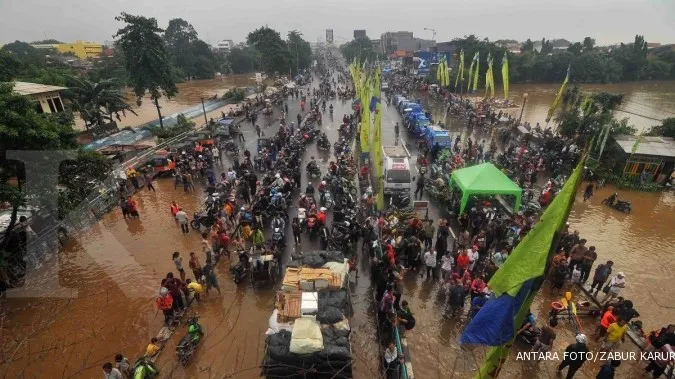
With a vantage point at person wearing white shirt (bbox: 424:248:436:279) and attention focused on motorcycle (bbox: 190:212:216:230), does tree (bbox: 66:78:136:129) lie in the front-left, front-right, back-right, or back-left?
front-right

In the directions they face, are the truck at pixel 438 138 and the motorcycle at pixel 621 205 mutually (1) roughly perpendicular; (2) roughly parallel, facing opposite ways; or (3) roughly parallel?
roughly perpendicular

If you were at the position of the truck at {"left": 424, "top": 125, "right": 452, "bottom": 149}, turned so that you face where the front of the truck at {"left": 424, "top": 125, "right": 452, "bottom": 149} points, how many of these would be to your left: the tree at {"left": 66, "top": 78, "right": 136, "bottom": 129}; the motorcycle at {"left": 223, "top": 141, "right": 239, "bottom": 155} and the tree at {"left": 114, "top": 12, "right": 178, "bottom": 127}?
0

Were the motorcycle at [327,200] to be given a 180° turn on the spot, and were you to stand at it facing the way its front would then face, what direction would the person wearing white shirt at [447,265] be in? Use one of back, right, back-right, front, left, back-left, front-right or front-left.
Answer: back-right

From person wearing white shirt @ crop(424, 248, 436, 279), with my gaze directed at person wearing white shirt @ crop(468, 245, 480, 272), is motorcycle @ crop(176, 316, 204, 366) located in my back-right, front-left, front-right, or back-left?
back-right

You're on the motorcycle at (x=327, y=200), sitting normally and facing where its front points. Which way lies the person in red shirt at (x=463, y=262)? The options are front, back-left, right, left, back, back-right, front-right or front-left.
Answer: front-left

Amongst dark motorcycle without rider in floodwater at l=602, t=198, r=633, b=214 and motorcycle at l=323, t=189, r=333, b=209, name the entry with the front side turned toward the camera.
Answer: the motorcycle

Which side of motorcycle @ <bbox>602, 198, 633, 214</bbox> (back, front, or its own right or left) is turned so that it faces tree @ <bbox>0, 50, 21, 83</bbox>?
front

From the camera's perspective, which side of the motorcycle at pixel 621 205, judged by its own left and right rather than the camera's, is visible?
left

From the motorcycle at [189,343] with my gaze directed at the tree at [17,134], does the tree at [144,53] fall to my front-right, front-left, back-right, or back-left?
front-right

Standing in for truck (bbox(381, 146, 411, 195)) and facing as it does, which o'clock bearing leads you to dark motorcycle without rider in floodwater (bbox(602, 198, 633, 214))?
The dark motorcycle without rider in floodwater is roughly at 9 o'clock from the truck.

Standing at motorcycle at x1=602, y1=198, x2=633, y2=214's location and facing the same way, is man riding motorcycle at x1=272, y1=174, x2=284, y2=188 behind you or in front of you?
in front

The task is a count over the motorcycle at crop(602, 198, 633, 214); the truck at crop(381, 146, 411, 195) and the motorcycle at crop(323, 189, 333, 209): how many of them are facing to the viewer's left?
1

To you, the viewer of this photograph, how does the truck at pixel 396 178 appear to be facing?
facing the viewer

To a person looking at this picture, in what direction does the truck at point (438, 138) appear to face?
facing the viewer and to the left of the viewer

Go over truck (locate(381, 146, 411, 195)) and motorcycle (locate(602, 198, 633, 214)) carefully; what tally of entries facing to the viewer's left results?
1

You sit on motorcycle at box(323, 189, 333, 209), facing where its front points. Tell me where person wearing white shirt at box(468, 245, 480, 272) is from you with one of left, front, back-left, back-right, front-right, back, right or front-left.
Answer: front-left
